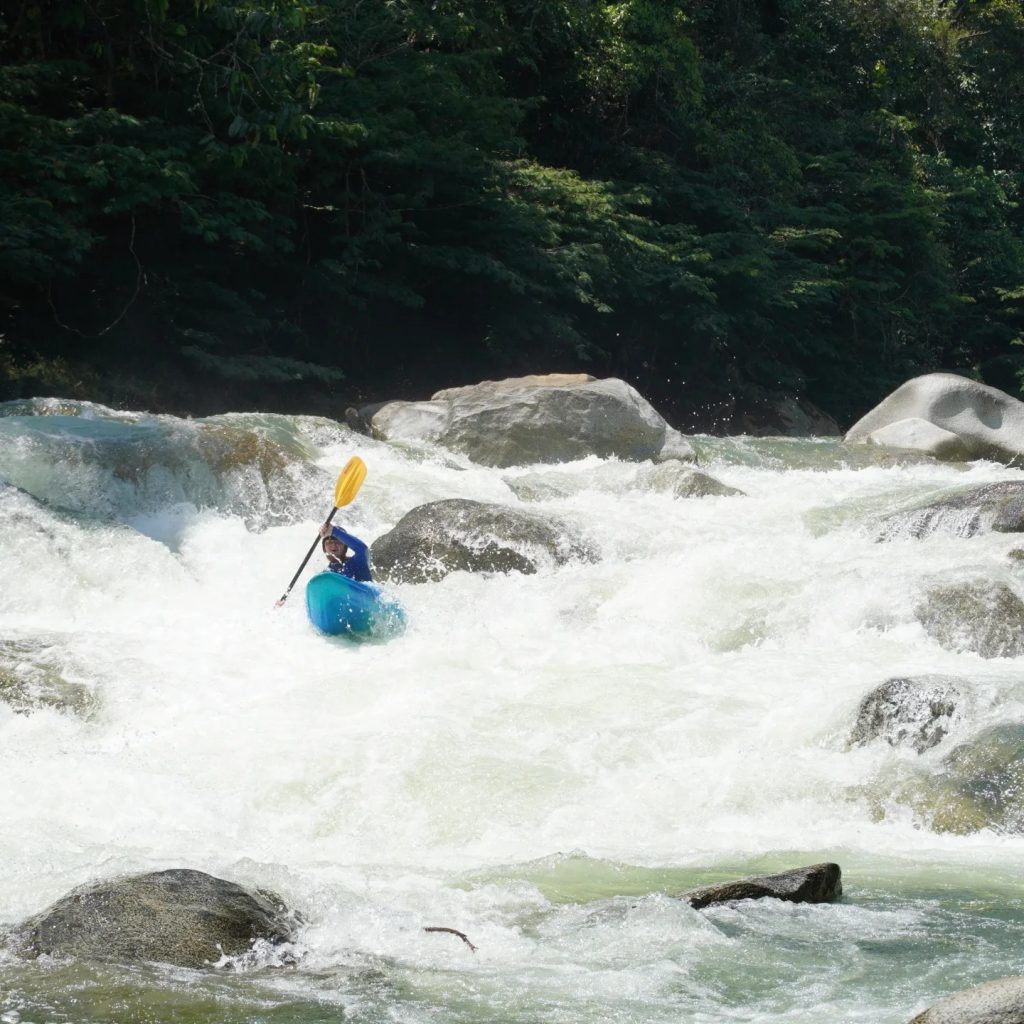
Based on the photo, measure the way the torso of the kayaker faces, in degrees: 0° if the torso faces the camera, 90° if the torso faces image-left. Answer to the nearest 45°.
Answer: approximately 45°

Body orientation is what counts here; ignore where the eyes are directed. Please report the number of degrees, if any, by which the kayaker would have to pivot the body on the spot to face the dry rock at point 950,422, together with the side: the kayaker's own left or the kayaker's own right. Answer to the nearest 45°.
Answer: approximately 180°

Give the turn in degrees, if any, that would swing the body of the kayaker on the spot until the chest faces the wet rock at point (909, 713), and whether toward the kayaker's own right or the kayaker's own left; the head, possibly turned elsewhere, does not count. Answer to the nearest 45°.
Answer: approximately 90° to the kayaker's own left

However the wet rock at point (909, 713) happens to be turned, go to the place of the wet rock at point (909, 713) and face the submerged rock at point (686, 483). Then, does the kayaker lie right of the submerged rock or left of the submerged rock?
left

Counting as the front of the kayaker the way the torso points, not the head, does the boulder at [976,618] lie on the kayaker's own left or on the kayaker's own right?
on the kayaker's own left

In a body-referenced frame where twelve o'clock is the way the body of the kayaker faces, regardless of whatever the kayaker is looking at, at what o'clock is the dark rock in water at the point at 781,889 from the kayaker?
The dark rock in water is roughly at 10 o'clock from the kayaker.

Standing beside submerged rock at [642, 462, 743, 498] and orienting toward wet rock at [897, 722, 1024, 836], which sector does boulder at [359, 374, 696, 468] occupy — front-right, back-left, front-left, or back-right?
back-right

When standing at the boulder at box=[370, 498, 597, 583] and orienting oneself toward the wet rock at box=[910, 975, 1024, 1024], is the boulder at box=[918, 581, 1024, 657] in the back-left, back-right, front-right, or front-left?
front-left

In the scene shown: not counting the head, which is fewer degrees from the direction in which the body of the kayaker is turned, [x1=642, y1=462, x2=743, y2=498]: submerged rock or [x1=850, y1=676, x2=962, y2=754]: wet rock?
the wet rock
